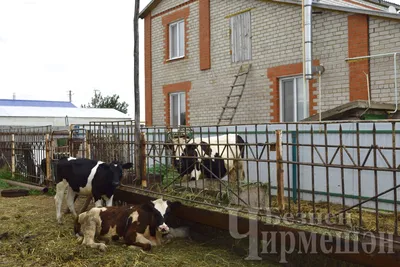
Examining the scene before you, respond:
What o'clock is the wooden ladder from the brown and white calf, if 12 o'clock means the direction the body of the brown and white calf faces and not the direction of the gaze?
The wooden ladder is roughly at 10 o'clock from the brown and white calf.

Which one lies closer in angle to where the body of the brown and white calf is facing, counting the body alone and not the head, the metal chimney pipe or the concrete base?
the concrete base

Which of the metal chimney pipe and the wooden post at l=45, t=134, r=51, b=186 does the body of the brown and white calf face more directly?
the metal chimney pipe

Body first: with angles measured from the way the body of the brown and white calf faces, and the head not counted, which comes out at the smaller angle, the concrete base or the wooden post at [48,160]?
the concrete base

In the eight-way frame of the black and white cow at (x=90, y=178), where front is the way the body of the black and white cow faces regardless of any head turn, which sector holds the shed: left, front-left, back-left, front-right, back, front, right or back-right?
left

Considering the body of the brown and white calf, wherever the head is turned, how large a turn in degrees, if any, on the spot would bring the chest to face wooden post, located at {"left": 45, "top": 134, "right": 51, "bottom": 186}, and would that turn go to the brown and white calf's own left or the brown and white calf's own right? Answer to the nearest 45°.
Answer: approximately 90° to the brown and white calf's own left

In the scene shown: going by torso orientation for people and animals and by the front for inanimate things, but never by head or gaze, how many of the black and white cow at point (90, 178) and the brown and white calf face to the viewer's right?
2

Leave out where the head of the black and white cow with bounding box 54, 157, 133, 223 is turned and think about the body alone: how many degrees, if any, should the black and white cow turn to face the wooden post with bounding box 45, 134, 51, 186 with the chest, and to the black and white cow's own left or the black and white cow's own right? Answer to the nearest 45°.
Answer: approximately 90° to the black and white cow's own left

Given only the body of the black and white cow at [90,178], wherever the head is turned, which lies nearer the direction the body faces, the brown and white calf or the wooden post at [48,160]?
the brown and white calf

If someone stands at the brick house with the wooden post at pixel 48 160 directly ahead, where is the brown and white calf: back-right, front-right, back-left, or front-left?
front-left

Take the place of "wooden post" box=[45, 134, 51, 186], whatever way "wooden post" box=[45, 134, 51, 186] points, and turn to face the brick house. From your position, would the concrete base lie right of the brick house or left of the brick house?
right

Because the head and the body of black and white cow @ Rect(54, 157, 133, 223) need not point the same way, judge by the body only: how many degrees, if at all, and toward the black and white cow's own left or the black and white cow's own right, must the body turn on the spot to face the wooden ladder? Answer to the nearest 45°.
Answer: approximately 45° to the black and white cow's own left

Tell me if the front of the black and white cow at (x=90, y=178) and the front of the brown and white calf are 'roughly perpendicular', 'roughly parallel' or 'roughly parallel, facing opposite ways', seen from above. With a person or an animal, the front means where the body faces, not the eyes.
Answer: roughly parallel

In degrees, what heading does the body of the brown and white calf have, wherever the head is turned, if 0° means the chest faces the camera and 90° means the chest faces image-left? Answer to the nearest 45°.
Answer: approximately 270°

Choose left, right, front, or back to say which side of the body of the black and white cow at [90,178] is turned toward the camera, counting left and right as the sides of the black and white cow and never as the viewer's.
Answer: right
